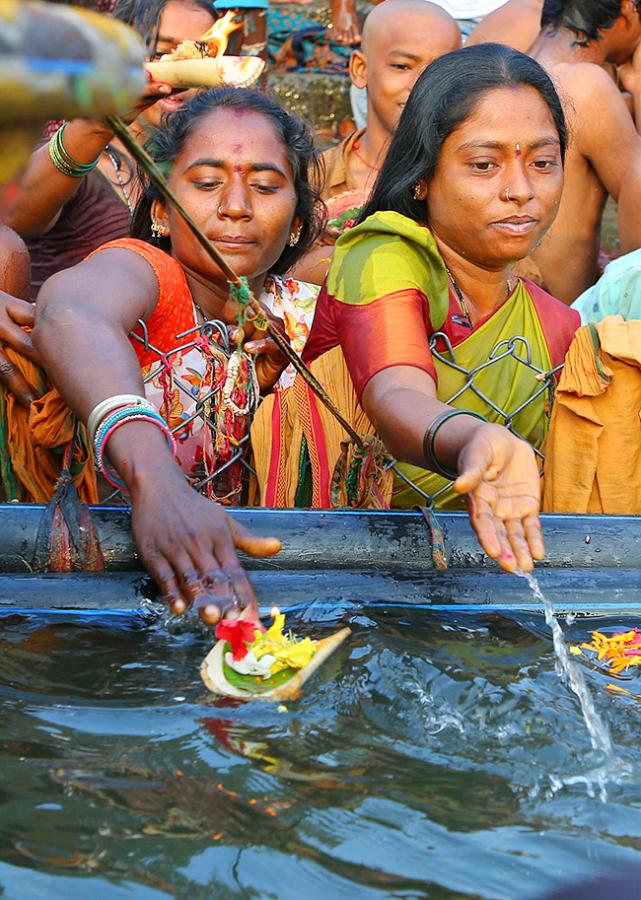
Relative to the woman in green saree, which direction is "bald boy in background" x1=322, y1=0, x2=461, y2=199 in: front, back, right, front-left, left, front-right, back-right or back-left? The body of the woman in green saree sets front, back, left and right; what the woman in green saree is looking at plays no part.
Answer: back-left

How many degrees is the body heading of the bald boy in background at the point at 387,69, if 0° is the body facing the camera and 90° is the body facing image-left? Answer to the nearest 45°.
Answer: approximately 315°

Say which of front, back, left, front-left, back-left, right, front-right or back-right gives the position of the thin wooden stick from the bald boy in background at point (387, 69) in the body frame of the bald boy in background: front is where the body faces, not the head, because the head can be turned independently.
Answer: front-right

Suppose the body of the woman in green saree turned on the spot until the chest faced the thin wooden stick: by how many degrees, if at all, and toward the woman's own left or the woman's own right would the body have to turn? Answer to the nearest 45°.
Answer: approximately 90° to the woman's own right

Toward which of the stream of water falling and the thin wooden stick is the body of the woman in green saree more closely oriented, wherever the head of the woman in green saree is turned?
the stream of water falling

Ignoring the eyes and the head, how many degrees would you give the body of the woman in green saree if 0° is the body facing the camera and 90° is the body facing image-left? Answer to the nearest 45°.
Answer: approximately 315°
